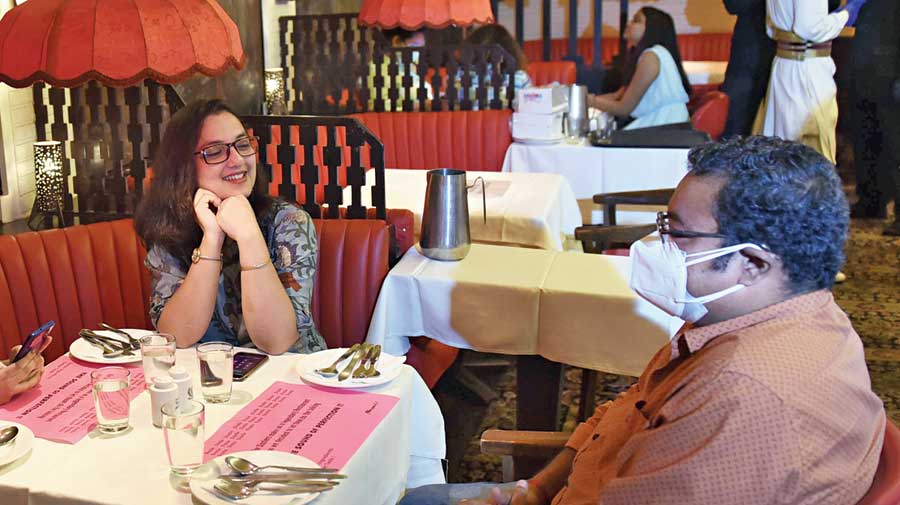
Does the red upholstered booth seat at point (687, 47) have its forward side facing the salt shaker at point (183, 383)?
yes

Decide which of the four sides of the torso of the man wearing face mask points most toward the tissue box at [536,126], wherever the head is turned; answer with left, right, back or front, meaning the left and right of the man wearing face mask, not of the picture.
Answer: right

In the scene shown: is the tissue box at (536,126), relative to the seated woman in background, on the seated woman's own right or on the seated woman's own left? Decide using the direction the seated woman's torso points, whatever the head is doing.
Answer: on the seated woman's own left

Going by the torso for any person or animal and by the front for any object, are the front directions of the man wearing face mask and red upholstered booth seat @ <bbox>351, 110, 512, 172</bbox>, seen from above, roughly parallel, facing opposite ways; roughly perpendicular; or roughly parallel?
roughly perpendicular

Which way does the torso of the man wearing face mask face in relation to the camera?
to the viewer's left

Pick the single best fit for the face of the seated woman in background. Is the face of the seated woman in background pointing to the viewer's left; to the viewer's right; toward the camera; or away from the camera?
to the viewer's left

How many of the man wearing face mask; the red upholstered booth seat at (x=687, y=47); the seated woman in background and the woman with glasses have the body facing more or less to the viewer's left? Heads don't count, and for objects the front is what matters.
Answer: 2

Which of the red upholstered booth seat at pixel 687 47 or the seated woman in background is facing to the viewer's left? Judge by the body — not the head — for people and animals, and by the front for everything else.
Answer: the seated woman in background

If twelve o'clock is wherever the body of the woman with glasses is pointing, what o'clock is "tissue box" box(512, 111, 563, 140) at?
The tissue box is roughly at 7 o'clock from the woman with glasses.

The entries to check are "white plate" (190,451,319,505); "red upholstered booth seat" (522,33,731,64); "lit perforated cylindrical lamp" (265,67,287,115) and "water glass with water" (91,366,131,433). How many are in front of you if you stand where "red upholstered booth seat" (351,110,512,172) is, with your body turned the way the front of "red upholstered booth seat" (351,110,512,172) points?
2

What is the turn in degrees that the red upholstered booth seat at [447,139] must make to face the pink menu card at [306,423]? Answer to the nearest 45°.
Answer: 0° — it already faces it
